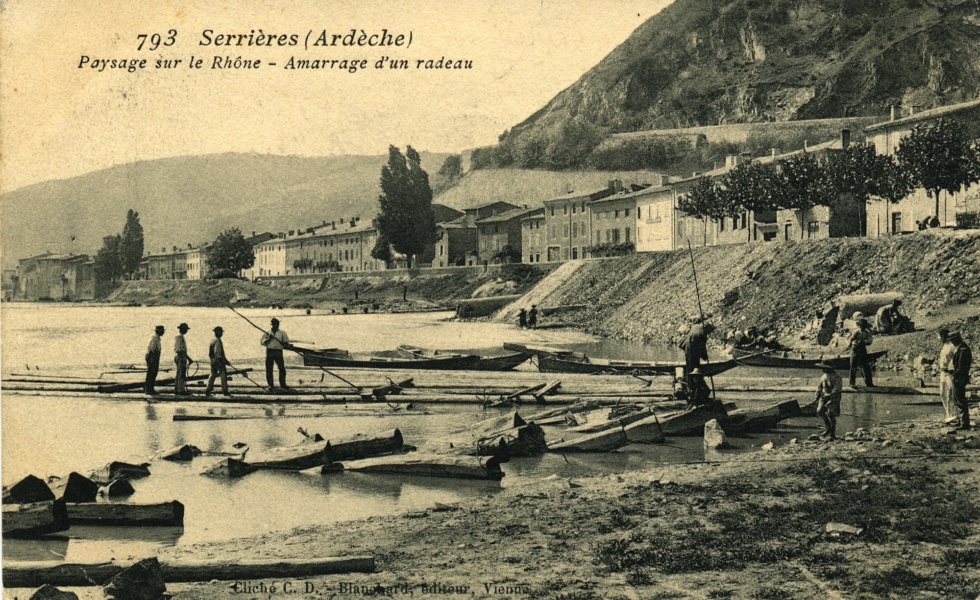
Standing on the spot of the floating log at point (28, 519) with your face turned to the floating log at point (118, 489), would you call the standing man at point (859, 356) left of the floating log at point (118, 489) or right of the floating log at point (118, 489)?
right

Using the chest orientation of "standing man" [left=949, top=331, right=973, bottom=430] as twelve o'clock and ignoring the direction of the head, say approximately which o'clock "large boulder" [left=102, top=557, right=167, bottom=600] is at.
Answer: The large boulder is roughly at 10 o'clock from the standing man.

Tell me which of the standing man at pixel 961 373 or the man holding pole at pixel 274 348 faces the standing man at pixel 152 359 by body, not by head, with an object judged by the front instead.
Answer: the standing man at pixel 961 373

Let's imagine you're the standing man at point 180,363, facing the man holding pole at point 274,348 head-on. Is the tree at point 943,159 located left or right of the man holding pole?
left

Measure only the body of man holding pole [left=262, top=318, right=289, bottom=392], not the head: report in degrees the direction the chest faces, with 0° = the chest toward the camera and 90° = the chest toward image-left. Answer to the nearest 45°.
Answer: approximately 0°

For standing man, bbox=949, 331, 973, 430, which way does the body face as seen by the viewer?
to the viewer's left
